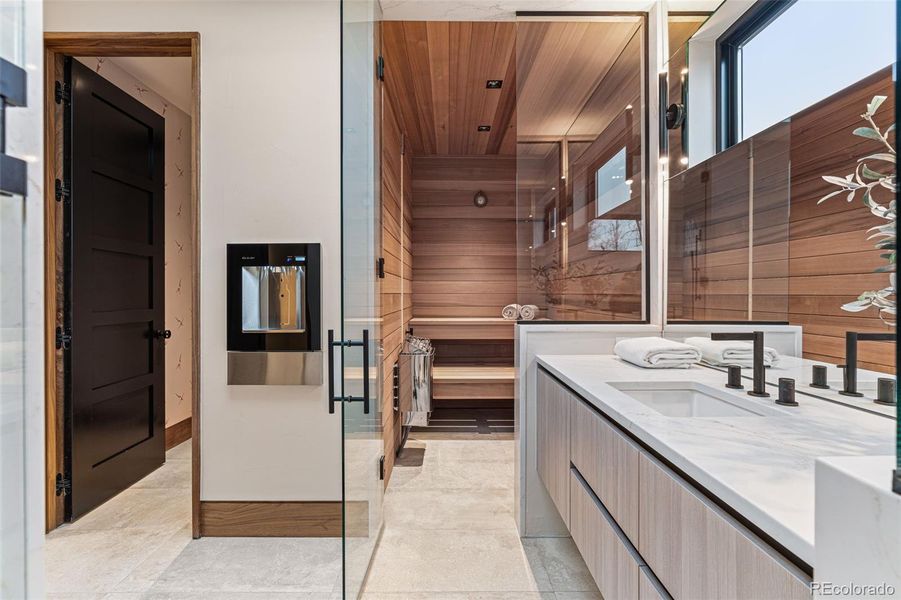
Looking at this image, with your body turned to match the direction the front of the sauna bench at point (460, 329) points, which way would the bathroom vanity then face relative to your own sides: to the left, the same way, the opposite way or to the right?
to the right

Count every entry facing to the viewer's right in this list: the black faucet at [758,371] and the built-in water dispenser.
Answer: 0

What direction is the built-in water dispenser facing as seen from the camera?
toward the camera

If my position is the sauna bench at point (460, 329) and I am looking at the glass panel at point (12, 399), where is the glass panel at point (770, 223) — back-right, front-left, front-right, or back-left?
front-left

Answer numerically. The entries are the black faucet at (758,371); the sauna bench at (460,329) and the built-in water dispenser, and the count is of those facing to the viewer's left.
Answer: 1

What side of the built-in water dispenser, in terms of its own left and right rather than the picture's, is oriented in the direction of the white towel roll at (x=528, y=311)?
left

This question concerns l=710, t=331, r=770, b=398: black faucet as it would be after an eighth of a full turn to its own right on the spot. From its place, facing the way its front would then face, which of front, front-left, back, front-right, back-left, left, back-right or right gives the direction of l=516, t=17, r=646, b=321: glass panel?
front

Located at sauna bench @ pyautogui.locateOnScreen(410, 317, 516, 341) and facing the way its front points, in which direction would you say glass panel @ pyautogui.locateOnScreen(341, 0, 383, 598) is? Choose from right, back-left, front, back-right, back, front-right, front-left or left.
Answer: front

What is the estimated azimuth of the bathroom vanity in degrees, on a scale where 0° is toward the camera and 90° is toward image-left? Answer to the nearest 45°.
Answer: approximately 45°

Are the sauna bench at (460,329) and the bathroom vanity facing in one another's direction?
no

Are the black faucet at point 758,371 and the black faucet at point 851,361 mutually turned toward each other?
no

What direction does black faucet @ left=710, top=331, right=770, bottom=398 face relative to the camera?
to the viewer's left
